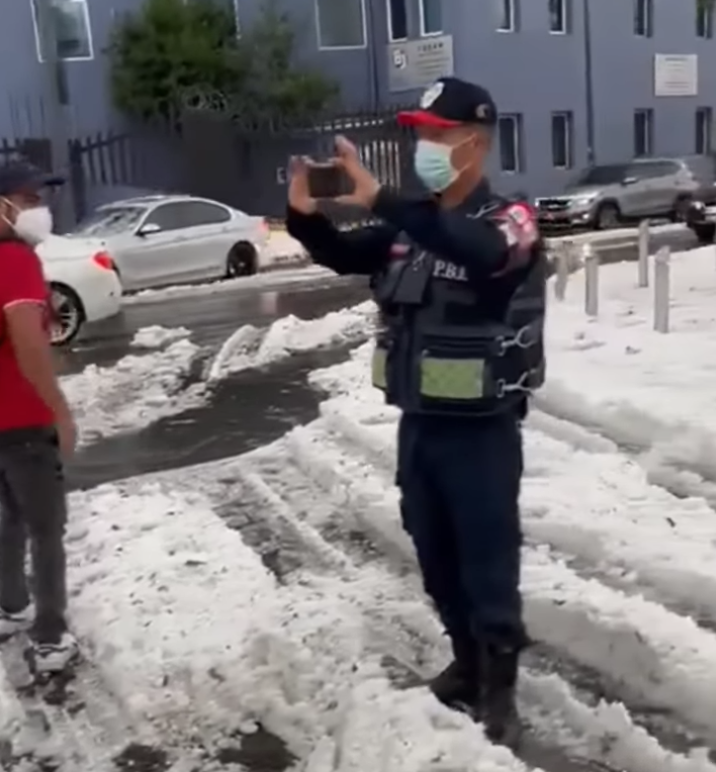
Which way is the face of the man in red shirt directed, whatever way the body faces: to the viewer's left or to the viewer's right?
to the viewer's right

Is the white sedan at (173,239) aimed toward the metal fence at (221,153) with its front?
no

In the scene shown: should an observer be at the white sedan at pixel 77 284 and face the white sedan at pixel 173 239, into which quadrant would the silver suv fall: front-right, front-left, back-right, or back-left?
front-right

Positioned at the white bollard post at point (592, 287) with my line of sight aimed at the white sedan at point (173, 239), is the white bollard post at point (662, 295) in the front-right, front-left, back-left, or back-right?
back-left

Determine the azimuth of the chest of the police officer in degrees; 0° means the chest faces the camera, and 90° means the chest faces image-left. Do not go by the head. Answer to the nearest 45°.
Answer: approximately 45°

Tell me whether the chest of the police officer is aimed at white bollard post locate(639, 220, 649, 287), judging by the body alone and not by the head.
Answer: no

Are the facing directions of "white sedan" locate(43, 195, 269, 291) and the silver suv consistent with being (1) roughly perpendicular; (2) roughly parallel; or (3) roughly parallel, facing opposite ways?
roughly parallel

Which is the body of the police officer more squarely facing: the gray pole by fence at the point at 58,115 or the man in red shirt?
the man in red shirt

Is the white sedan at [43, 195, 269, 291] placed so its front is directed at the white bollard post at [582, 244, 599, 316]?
no

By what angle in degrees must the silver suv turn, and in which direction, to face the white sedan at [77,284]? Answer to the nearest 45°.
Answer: approximately 45° to its left

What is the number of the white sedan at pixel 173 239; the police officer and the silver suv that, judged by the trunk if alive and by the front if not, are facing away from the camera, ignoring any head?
0

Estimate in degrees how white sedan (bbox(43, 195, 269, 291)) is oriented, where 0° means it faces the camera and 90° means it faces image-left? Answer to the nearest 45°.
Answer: approximately 45°

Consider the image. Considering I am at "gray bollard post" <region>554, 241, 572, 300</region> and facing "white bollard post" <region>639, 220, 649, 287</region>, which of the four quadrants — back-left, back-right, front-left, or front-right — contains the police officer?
back-right
